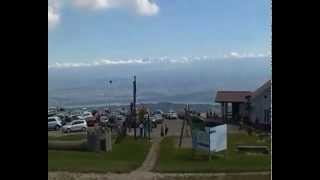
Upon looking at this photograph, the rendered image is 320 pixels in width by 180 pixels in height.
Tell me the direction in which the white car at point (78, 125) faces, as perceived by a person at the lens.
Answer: facing the viewer and to the left of the viewer

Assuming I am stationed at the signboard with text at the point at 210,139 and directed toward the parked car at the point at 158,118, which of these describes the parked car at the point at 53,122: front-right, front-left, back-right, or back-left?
front-left

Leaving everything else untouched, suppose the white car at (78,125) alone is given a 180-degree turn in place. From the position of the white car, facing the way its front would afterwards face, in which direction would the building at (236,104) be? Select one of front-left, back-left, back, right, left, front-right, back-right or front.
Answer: front-right

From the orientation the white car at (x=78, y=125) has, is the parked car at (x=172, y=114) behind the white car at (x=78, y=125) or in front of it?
behind
